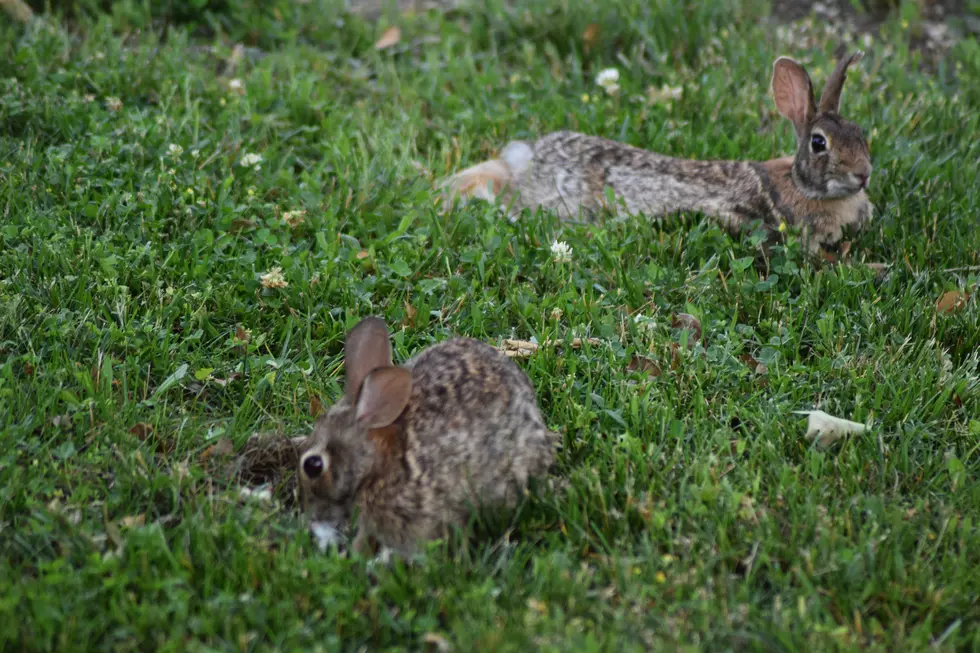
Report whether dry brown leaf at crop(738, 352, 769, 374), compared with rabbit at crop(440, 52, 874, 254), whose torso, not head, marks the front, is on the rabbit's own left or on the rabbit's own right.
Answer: on the rabbit's own right

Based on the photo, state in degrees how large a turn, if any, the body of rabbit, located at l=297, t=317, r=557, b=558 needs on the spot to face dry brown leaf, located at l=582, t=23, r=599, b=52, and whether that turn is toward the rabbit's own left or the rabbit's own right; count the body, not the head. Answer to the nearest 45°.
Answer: approximately 135° to the rabbit's own right

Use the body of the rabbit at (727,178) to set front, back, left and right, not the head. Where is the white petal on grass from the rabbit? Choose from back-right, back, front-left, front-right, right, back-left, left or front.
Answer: right

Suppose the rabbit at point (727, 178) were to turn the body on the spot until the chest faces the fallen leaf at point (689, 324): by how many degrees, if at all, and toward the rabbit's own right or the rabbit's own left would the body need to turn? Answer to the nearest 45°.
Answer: approximately 90° to the rabbit's own right

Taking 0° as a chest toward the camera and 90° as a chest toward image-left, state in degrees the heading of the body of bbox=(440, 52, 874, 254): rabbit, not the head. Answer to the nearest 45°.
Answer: approximately 270°

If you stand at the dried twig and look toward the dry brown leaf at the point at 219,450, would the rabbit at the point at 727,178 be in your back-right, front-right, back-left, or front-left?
back-right

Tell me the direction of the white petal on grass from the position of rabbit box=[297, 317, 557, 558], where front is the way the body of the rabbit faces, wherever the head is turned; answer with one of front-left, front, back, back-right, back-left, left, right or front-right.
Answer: back-left

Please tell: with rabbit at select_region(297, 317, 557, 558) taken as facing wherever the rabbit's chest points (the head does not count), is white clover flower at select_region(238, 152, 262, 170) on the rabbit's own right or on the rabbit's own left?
on the rabbit's own right

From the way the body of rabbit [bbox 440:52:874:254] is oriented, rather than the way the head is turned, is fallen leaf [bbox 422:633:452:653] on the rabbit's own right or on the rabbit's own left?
on the rabbit's own right

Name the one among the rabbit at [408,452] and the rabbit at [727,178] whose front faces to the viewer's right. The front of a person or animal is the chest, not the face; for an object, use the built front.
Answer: the rabbit at [727,178]

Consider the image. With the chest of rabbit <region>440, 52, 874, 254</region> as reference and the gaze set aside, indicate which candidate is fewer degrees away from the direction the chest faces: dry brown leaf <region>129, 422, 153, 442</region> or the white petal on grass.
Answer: the white petal on grass

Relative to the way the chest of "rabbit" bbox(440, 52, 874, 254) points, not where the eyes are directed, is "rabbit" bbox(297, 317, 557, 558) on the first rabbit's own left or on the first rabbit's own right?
on the first rabbit's own right

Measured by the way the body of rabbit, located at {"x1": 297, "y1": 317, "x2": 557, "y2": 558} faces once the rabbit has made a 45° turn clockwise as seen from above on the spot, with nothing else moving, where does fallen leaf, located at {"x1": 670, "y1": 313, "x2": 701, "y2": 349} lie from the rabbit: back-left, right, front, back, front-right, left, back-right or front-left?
back-right

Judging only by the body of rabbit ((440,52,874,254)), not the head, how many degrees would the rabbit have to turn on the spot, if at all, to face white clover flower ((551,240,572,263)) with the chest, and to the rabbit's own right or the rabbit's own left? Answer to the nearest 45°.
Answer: approximately 135° to the rabbit's own right

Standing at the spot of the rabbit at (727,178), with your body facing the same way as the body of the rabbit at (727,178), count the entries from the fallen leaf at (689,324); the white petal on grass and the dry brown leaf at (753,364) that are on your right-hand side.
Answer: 3
